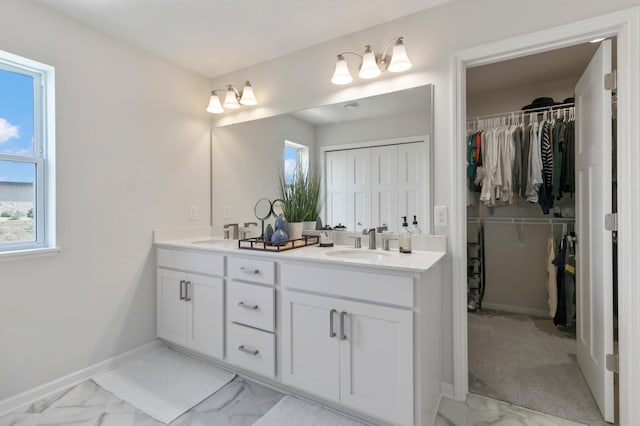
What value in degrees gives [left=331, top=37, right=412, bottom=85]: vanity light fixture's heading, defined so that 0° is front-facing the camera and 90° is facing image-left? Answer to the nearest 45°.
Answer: approximately 45°

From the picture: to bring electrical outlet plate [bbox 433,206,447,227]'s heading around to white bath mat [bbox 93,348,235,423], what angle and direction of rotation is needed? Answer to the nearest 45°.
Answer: approximately 90° to its right

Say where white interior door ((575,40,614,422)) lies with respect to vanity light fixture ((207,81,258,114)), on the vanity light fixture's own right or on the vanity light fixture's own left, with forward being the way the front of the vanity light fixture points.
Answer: on the vanity light fixture's own left
